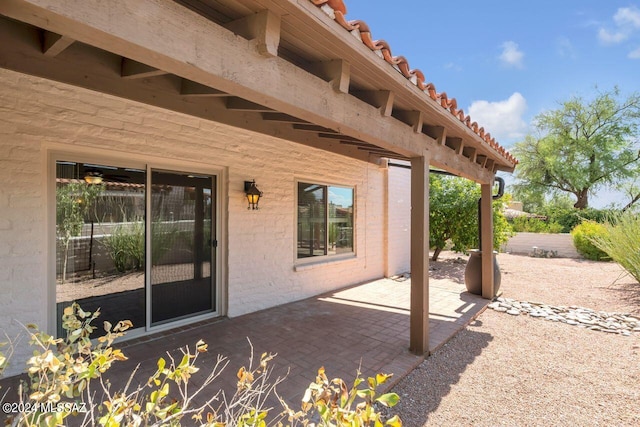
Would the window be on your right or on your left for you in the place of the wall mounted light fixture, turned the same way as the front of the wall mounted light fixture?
on your left

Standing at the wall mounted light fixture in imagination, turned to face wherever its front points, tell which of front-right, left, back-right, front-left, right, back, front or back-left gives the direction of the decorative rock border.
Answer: front-left

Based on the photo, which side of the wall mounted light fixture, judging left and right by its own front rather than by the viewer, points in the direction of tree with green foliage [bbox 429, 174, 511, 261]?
left

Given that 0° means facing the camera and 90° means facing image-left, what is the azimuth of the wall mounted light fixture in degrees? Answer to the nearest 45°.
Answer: approximately 315°

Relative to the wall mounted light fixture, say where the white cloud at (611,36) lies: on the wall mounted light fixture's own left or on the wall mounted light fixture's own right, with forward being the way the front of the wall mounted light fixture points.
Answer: on the wall mounted light fixture's own left

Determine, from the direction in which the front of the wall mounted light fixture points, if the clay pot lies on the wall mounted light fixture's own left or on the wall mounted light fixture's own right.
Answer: on the wall mounted light fixture's own left

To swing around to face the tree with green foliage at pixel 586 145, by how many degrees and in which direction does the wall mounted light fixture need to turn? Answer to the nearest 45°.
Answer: approximately 90° to its left

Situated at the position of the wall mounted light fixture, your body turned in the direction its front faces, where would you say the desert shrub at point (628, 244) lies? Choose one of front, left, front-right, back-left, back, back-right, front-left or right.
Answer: front-left

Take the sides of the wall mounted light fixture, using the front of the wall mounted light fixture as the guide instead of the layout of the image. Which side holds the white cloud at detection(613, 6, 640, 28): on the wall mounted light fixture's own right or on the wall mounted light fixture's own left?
on the wall mounted light fixture's own left
